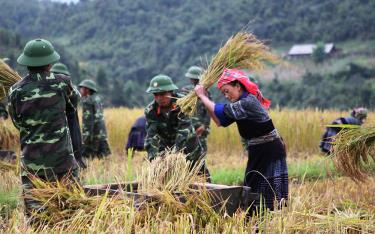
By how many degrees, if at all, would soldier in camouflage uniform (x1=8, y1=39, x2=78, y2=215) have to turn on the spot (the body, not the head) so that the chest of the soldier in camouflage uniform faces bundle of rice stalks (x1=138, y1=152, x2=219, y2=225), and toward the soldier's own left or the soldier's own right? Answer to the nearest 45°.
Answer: approximately 135° to the soldier's own right

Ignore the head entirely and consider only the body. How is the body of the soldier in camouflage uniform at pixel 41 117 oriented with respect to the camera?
away from the camera

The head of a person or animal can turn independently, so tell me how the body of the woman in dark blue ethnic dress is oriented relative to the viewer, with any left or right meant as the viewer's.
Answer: facing to the left of the viewer

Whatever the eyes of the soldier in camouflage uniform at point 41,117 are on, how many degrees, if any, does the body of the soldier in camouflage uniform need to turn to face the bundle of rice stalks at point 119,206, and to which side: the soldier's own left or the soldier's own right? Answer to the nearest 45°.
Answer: approximately 135° to the soldier's own right

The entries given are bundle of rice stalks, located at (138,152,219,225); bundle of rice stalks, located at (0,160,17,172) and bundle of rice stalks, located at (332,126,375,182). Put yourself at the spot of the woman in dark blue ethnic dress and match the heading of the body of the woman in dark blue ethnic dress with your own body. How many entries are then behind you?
1

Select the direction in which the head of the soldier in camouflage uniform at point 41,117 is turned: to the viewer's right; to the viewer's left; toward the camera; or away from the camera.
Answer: away from the camera
